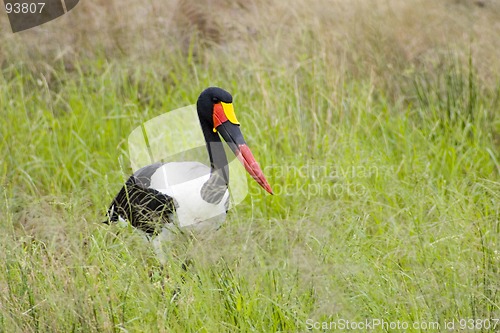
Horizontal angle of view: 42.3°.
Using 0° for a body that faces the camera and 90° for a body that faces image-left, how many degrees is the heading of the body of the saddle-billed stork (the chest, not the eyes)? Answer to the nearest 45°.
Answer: approximately 270°
